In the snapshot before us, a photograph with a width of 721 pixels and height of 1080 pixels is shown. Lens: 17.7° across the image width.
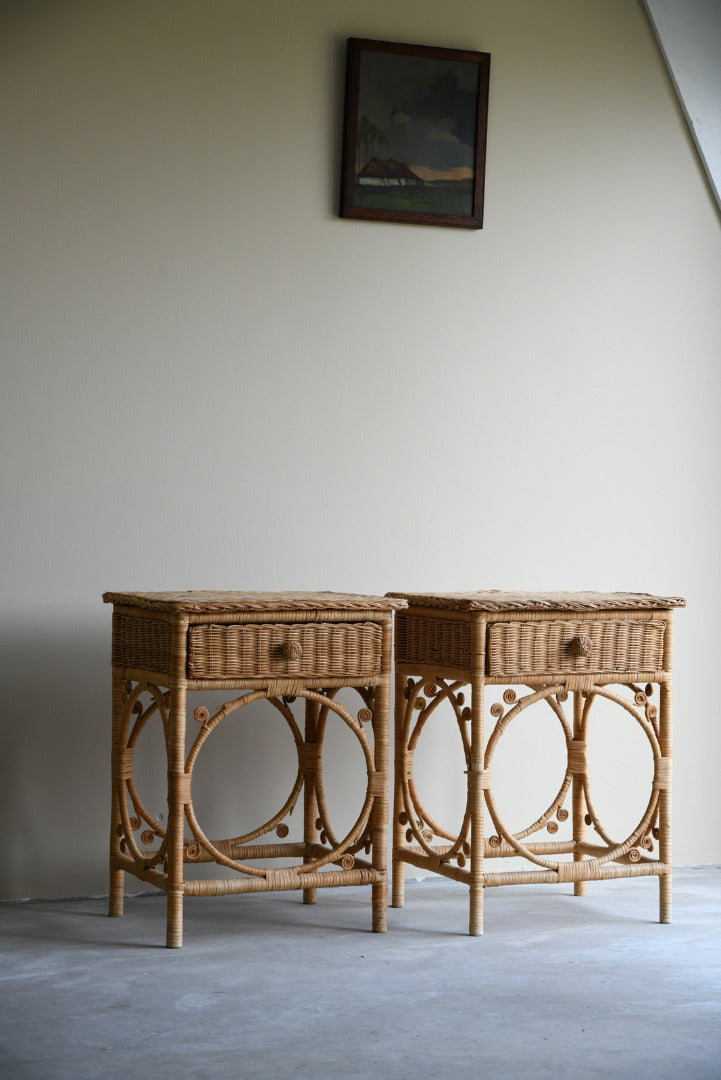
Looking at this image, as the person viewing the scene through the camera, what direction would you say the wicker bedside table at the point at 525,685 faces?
facing the viewer and to the right of the viewer

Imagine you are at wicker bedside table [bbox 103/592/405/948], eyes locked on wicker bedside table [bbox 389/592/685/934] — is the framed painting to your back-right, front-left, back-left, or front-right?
front-left

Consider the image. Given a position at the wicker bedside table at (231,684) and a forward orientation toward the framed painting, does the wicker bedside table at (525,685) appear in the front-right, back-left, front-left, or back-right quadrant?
front-right
